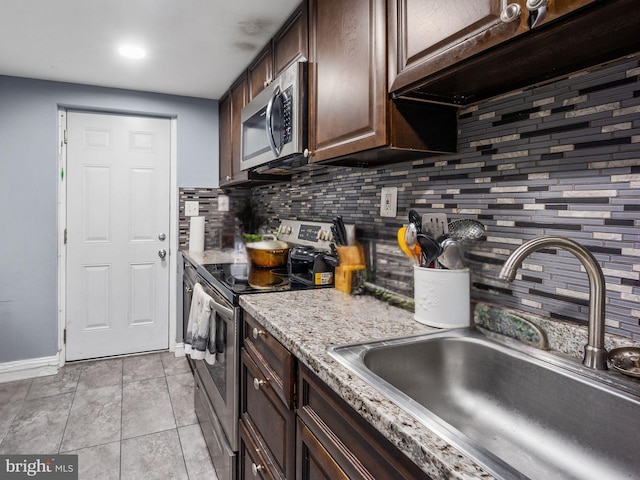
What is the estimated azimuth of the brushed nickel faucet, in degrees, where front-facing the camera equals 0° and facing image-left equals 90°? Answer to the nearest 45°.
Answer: approximately 90°

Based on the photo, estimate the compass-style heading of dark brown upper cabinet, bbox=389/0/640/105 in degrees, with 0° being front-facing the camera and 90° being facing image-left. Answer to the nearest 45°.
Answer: approximately 45°

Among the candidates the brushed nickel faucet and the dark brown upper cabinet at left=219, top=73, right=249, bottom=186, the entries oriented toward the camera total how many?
0

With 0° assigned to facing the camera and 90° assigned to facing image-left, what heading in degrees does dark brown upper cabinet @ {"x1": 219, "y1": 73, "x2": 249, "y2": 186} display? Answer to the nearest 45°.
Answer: approximately 90°

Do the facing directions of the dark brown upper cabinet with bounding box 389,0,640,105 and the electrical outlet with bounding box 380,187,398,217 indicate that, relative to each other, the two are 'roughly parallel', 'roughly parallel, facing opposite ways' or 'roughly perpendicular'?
roughly parallel

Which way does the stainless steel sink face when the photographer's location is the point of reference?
facing the viewer and to the left of the viewer
